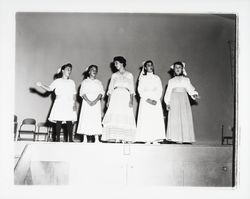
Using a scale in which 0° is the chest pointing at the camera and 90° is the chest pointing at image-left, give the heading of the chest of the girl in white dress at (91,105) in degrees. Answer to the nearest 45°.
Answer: approximately 0°

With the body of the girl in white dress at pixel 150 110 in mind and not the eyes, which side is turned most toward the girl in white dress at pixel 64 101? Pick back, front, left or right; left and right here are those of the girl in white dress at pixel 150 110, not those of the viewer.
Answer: right

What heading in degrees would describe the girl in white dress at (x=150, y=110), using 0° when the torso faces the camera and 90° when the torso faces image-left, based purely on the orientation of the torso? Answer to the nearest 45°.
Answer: approximately 0°

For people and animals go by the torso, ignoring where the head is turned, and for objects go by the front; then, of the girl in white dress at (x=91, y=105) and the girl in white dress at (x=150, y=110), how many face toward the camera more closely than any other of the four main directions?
2
